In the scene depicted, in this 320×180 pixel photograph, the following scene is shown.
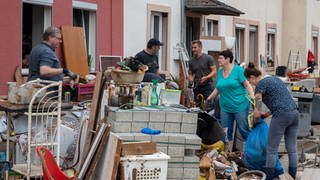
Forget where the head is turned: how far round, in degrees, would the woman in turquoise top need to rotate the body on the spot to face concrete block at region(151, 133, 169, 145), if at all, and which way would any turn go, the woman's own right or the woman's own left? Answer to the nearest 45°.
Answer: approximately 45° to the woman's own left

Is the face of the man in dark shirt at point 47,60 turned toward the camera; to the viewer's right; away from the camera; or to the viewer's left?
to the viewer's right

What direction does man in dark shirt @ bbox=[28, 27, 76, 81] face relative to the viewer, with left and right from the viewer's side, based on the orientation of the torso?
facing to the right of the viewer

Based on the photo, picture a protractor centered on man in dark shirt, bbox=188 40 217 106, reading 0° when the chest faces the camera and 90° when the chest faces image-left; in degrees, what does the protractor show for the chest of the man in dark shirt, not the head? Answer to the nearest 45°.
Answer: approximately 45°

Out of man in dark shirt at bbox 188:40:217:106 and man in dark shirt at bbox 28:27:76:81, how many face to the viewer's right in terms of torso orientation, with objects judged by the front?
1

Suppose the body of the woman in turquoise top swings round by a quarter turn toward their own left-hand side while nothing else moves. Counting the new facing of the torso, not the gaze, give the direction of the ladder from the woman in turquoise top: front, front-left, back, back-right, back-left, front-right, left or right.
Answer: back-left

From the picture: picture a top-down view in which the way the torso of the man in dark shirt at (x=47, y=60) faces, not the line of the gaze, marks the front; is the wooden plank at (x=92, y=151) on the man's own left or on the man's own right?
on the man's own right

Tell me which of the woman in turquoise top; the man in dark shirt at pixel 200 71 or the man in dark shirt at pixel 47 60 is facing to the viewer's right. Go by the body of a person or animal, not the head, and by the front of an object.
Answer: the man in dark shirt at pixel 47 60

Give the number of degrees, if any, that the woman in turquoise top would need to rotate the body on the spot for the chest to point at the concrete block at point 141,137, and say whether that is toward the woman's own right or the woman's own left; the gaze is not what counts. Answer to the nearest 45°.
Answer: approximately 45° to the woman's own left
